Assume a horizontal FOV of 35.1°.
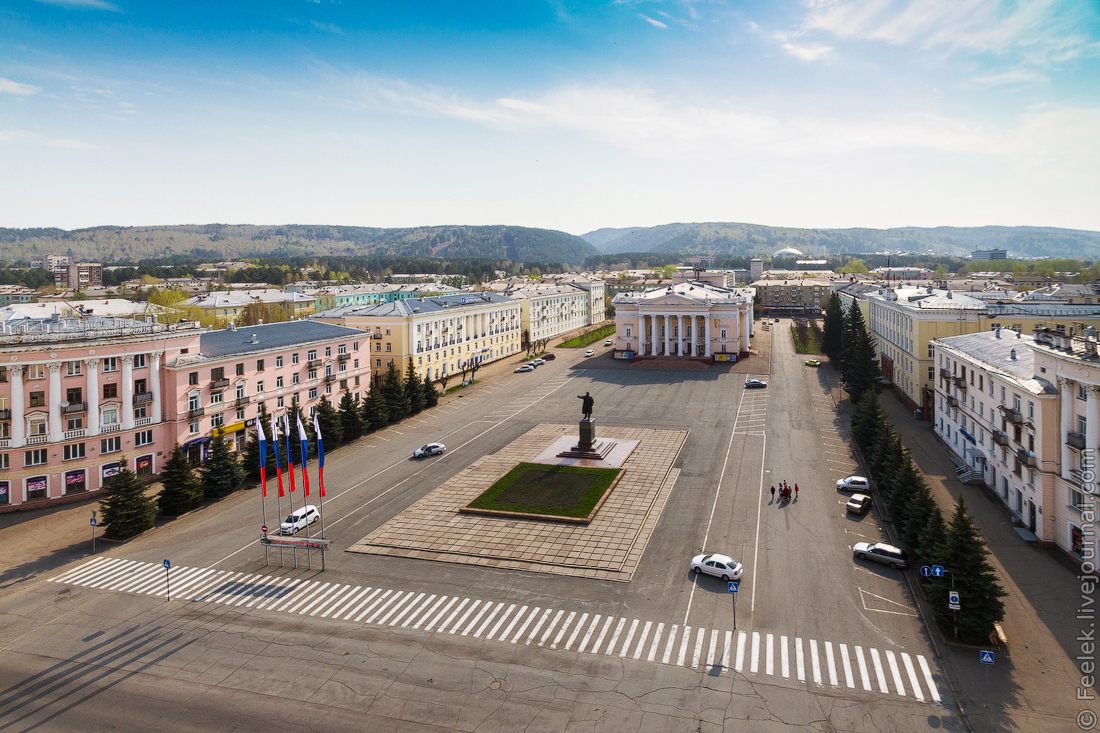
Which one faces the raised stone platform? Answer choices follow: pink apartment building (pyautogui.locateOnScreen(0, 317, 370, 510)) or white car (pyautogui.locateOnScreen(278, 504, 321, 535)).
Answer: the pink apartment building

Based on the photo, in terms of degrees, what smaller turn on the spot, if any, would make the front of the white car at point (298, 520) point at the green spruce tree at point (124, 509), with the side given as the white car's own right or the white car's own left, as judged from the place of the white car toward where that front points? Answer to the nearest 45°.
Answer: approximately 45° to the white car's own right

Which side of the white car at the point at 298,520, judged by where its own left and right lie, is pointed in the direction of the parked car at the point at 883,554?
left

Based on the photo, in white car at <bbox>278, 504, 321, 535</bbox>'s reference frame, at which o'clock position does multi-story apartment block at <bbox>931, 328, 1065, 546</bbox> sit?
The multi-story apartment block is roughly at 8 o'clock from the white car.

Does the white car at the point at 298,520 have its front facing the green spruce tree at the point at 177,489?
no

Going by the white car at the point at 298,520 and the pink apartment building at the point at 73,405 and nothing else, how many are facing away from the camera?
0

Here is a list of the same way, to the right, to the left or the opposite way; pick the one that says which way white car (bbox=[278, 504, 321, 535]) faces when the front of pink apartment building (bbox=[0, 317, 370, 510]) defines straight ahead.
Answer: to the right

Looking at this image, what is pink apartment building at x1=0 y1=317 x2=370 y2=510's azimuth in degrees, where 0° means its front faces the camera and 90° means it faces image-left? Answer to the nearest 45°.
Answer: approximately 315°

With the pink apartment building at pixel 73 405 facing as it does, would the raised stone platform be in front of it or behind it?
in front

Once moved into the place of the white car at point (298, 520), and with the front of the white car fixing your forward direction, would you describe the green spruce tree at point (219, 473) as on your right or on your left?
on your right

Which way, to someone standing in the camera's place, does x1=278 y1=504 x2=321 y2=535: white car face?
facing the viewer and to the left of the viewer

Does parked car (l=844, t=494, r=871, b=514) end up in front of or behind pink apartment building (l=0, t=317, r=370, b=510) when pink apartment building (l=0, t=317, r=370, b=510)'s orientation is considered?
in front

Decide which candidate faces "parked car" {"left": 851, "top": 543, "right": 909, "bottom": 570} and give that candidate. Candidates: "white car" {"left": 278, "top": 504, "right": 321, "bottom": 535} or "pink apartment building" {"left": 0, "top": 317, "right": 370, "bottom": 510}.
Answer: the pink apartment building
